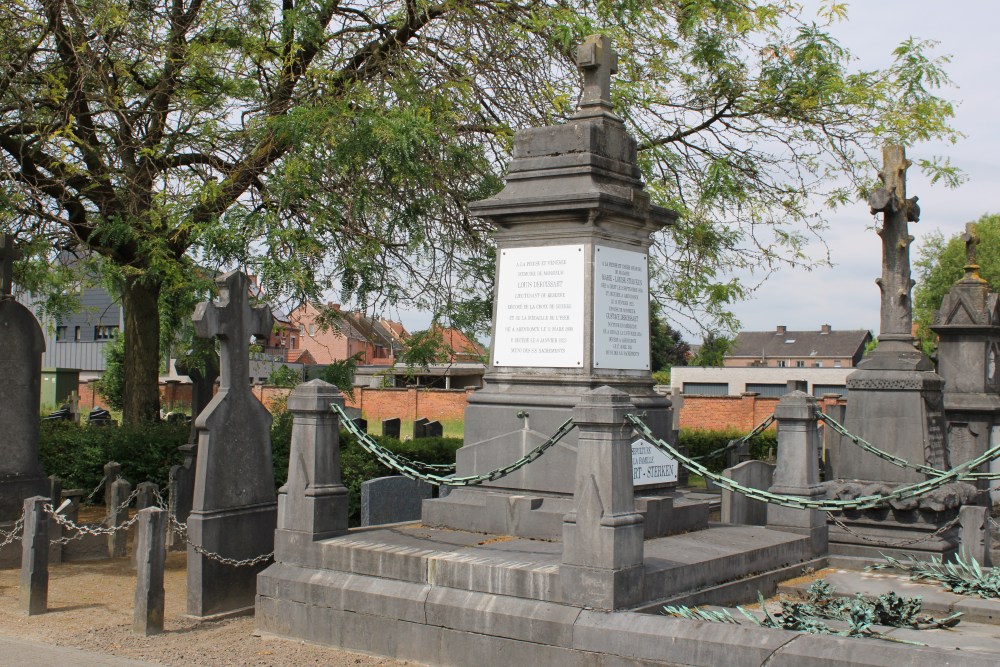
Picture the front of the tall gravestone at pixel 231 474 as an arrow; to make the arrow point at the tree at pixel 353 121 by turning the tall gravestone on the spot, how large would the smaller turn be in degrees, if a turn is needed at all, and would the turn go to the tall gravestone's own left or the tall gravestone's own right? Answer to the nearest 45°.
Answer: approximately 135° to the tall gravestone's own left

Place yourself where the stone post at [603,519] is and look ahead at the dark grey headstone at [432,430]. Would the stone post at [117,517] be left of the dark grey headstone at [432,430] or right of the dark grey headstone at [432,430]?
left

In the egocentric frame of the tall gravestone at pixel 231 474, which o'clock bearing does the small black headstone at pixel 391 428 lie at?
The small black headstone is roughly at 8 o'clock from the tall gravestone.

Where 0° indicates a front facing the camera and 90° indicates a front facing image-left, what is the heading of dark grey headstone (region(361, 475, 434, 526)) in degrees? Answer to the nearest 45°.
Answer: approximately 315°

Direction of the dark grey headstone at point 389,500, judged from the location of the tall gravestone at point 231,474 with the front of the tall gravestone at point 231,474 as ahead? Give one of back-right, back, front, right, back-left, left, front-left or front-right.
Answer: left

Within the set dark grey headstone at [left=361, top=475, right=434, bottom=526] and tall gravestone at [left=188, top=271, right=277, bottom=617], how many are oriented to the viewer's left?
0

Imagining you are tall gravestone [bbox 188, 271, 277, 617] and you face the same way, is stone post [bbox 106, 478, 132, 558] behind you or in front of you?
behind

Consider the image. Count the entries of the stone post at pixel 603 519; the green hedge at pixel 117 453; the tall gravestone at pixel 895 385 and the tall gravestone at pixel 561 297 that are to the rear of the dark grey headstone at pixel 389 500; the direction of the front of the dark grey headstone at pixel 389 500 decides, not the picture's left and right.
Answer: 1

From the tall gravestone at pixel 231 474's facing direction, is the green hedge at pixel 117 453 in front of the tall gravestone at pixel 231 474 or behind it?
behind
